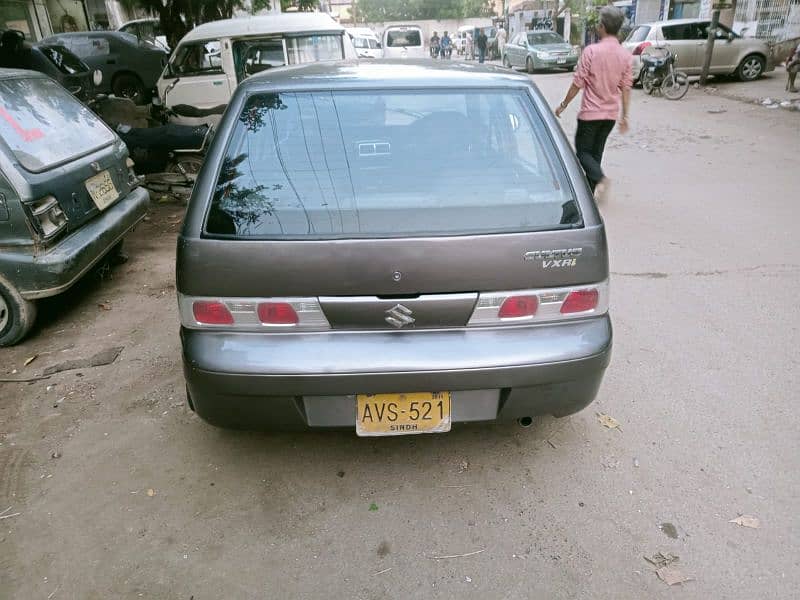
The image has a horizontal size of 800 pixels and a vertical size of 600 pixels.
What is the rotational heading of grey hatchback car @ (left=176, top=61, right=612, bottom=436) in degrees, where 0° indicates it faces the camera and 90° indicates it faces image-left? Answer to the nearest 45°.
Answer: approximately 180°

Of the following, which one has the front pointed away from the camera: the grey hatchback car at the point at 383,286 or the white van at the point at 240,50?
the grey hatchback car

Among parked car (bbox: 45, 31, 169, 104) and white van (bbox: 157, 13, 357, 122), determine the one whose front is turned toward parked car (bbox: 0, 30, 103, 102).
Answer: the white van

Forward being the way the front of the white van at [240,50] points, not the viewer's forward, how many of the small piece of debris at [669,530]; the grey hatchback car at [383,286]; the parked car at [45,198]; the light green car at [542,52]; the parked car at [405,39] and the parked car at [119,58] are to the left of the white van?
3

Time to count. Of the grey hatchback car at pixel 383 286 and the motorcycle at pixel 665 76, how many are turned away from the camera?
1

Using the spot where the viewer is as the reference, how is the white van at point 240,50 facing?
facing to the left of the viewer

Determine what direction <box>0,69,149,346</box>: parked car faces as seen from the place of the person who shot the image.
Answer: facing away from the viewer and to the left of the viewer

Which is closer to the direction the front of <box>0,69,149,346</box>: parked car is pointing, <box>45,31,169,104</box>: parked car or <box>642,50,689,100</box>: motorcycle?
the parked car
